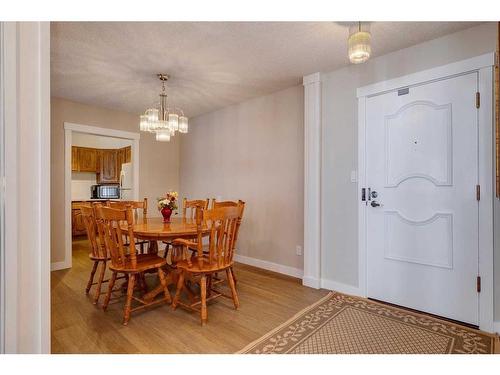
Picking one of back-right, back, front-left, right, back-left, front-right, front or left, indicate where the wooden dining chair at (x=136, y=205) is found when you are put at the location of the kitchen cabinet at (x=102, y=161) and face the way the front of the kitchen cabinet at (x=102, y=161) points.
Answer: front

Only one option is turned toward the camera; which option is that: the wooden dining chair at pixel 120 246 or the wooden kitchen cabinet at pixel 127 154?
the wooden kitchen cabinet

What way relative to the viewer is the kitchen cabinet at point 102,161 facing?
toward the camera

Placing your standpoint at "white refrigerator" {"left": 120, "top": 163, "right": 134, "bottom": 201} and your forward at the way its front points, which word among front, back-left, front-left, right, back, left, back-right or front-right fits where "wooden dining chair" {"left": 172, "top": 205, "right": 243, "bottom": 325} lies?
front

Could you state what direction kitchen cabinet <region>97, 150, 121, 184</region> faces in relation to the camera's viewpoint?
facing the viewer

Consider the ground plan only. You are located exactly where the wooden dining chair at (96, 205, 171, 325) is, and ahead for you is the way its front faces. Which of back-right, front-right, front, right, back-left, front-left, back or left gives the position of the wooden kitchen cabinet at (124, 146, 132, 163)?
front-left

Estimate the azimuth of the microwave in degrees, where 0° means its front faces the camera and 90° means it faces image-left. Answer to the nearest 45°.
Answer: approximately 0°

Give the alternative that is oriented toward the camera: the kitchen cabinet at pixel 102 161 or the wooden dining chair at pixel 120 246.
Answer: the kitchen cabinet

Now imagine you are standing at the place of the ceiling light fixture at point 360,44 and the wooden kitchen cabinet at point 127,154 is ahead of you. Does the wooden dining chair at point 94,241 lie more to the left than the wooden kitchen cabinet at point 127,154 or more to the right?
left

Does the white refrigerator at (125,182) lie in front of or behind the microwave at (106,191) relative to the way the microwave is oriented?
in front

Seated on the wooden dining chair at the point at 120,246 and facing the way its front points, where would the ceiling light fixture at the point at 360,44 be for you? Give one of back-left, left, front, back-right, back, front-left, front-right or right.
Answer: right

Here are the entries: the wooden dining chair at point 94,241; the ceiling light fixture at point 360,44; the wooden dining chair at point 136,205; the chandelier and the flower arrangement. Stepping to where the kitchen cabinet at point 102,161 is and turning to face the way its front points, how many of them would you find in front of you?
5

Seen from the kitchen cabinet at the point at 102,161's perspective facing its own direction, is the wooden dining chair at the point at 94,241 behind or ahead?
ahead

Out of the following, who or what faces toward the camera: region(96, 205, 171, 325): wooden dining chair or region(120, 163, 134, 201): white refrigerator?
the white refrigerator

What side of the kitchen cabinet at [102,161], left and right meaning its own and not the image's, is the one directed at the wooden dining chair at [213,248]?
front
